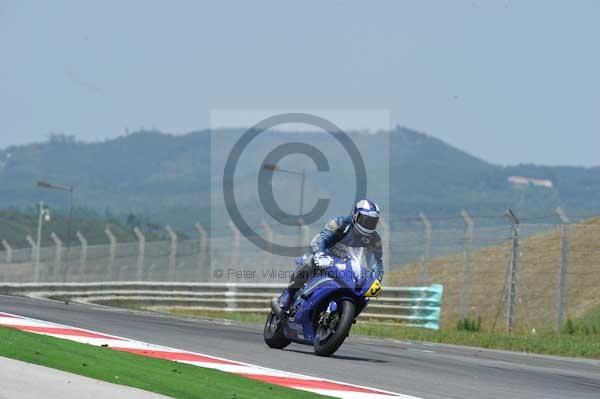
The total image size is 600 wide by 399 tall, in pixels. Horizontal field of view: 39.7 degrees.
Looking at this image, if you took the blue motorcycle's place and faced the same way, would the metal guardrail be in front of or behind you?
behind

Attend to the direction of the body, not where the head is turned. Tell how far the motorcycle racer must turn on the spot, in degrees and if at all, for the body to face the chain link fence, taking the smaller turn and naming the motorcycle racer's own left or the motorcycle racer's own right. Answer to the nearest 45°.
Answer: approximately 135° to the motorcycle racer's own left

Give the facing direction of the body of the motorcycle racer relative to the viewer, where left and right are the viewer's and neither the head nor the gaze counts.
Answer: facing the viewer and to the right of the viewer
